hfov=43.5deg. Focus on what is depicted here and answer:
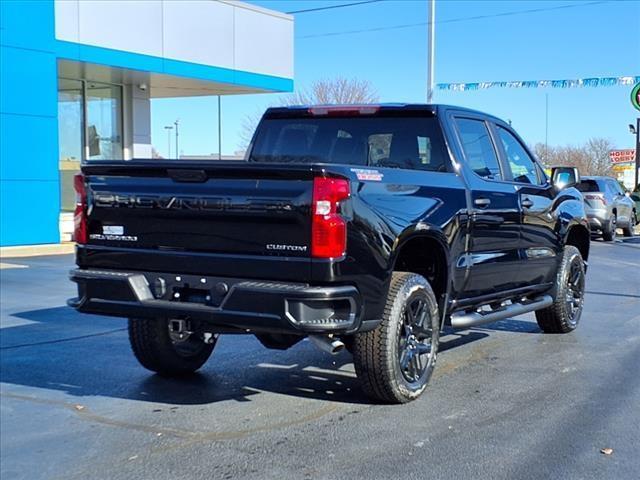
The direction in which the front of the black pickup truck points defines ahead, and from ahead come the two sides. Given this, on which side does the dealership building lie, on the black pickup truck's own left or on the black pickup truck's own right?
on the black pickup truck's own left

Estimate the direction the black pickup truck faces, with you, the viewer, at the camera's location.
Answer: facing away from the viewer and to the right of the viewer

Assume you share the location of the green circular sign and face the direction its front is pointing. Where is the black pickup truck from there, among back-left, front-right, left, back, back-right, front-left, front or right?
front

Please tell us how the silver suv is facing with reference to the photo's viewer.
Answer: facing away from the viewer and to the right of the viewer

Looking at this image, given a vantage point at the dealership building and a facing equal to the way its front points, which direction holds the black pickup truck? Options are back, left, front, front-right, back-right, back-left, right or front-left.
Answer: front-right

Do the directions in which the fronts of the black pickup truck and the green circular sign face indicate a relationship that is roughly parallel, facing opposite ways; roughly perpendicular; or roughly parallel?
roughly parallel, facing opposite ways

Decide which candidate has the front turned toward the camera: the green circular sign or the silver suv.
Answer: the green circular sign

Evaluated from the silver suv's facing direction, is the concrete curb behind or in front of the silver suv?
behind

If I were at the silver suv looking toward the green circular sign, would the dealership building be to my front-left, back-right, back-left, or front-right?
back-left

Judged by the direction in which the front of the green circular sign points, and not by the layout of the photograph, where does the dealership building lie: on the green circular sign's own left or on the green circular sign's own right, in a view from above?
on the green circular sign's own right

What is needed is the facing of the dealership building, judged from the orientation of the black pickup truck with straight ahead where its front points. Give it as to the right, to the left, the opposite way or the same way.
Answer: to the right

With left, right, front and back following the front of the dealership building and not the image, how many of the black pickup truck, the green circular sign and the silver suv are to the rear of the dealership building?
0

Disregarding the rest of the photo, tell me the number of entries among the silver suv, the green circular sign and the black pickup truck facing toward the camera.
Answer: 1

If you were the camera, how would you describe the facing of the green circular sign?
facing the viewer

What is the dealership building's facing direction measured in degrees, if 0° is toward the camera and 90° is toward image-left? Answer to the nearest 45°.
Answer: approximately 315°

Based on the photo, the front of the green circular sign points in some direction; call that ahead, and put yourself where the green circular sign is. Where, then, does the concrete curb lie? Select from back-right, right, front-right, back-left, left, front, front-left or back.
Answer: front-right
